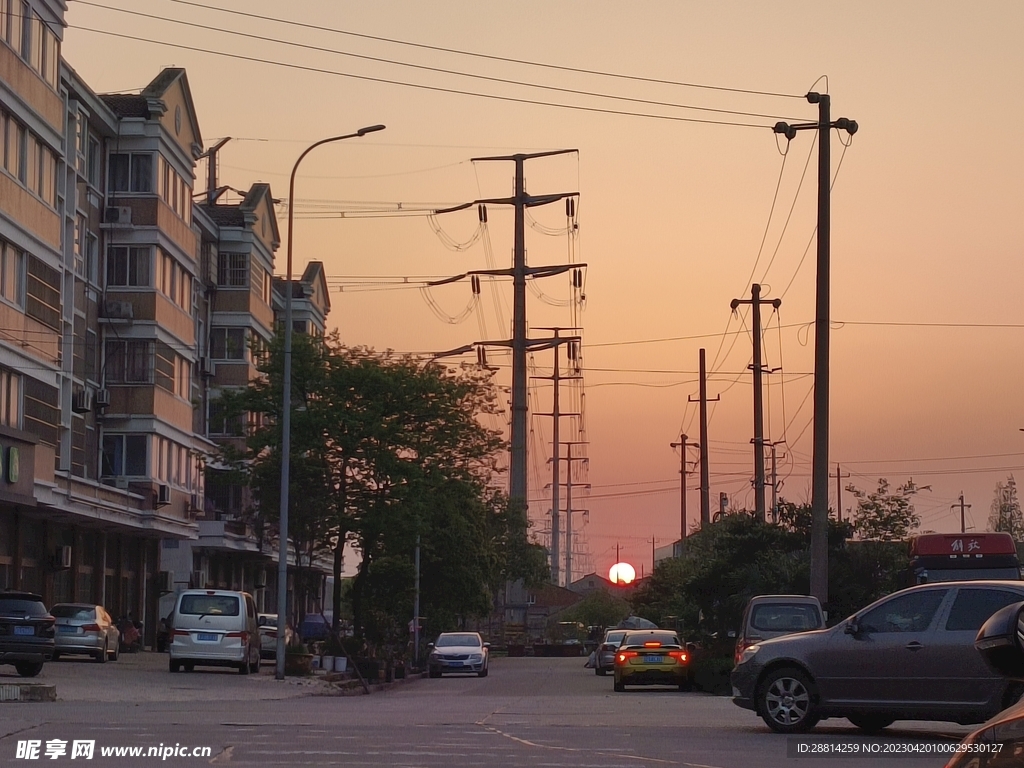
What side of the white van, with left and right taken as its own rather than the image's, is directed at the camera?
back

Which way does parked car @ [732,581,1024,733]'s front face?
to the viewer's left

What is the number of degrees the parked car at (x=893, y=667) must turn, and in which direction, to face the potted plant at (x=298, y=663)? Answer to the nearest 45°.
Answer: approximately 45° to its right

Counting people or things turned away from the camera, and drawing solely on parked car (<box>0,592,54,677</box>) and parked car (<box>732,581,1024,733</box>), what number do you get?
1

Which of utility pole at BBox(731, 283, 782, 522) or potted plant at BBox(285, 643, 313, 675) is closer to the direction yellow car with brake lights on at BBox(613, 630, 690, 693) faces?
the utility pole

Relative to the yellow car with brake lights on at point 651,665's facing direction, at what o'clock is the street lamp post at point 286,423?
The street lamp post is roughly at 9 o'clock from the yellow car with brake lights on.

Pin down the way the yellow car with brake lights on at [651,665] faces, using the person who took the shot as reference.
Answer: facing away from the viewer

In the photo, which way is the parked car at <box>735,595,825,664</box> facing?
away from the camera

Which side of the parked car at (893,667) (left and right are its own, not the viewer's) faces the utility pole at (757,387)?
right

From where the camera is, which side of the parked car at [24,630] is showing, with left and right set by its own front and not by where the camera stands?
back
